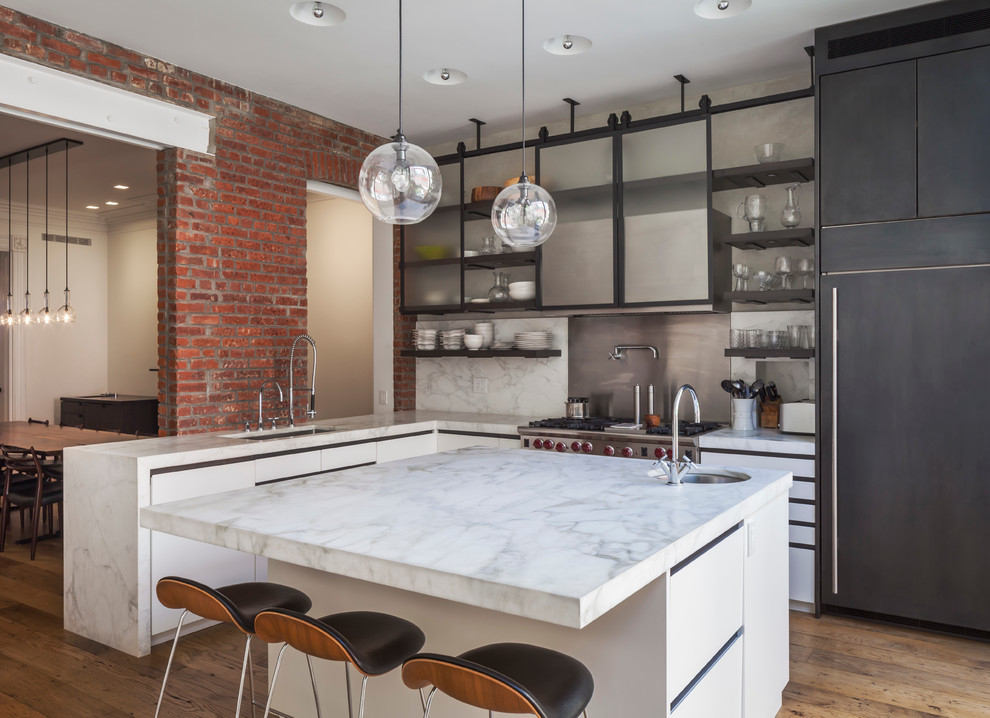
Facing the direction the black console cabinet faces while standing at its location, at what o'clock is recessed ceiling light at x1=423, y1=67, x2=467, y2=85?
The recessed ceiling light is roughly at 10 o'clock from the black console cabinet.

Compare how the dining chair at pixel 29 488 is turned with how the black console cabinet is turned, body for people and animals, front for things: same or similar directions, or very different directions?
very different directions

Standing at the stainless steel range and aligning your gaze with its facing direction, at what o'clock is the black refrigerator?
The black refrigerator is roughly at 8 o'clock from the stainless steel range.

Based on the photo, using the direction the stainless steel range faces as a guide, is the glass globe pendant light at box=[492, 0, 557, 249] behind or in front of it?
in front

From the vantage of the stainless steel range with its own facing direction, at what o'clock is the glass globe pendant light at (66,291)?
The glass globe pendant light is roughly at 2 o'clock from the stainless steel range.

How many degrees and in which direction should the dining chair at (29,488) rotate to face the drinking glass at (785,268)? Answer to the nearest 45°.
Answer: approximately 90° to its right

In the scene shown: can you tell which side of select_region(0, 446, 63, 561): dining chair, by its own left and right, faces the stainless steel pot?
right

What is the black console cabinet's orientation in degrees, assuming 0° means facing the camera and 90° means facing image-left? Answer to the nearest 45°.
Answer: approximately 45°

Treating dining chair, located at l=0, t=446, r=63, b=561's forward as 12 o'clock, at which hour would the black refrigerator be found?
The black refrigerator is roughly at 3 o'clock from the dining chair.

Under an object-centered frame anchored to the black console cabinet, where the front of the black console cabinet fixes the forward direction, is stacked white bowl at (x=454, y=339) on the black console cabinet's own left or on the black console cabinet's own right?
on the black console cabinet's own left

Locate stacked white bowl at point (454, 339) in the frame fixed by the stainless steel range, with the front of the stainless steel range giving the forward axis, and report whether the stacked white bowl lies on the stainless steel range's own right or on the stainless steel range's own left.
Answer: on the stainless steel range's own right
